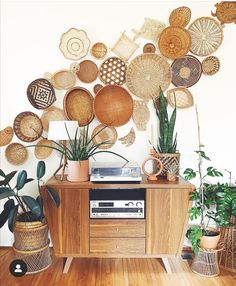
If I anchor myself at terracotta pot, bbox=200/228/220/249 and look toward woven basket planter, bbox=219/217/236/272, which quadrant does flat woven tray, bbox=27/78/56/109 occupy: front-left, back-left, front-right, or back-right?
back-left

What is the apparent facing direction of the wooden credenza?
toward the camera

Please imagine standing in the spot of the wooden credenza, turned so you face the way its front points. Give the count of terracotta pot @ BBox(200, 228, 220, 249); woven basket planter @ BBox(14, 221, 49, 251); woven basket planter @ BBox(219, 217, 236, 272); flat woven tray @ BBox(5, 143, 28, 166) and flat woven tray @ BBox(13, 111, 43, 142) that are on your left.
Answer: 2

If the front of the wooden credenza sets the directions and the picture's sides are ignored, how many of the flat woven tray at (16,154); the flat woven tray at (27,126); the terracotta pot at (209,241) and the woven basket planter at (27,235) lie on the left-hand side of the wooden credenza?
1

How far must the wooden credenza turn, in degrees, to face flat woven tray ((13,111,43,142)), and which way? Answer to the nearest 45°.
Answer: approximately 135° to its right
